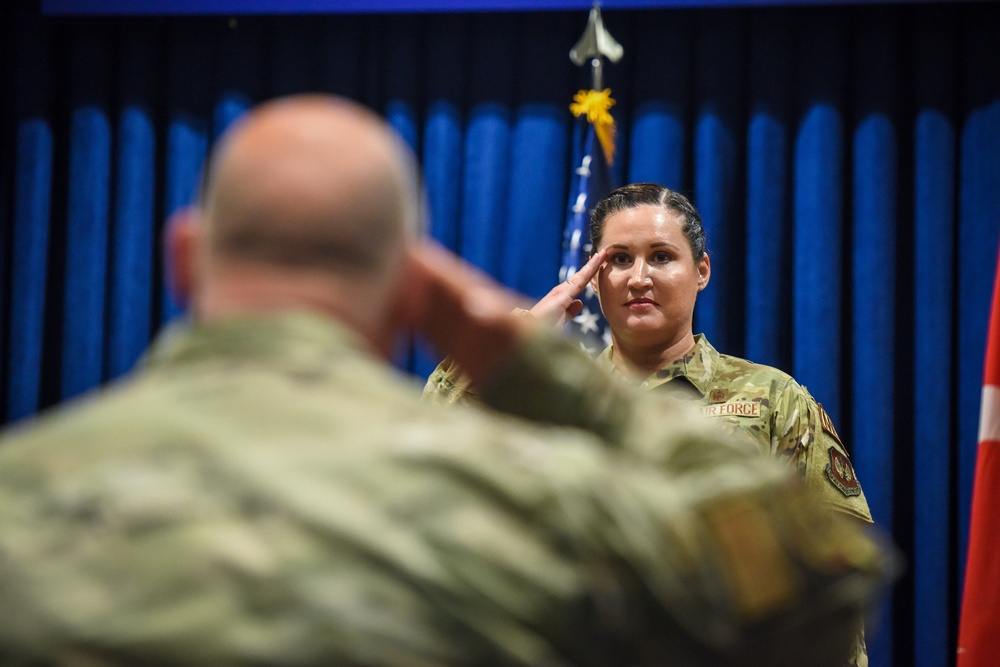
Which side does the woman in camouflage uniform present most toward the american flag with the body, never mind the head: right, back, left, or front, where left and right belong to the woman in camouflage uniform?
back

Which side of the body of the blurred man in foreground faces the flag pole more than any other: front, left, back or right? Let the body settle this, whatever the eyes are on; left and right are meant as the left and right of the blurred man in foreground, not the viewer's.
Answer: front

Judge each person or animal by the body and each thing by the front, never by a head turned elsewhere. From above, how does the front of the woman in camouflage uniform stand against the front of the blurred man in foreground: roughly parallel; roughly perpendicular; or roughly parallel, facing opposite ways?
roughly parallel, facing opposite ways

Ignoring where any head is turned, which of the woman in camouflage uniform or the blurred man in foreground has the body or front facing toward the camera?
the woman in camouflage uniform

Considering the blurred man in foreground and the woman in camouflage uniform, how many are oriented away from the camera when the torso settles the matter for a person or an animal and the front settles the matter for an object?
1

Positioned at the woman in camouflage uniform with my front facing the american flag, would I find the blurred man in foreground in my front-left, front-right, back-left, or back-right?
back-left

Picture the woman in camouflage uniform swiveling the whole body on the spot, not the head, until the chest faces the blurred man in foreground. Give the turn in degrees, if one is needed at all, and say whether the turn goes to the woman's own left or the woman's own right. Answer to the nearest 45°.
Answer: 0° — they already face them

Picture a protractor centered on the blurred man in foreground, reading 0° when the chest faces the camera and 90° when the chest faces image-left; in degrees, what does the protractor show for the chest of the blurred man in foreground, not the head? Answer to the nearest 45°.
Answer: approximately 180°

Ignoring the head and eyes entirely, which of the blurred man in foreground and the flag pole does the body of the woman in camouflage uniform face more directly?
the blurred man in foreground

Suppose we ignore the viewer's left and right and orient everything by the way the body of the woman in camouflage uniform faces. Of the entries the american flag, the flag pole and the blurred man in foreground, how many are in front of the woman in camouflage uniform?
1

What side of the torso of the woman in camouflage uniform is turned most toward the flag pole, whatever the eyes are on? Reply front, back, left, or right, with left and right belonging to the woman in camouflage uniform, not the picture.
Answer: back

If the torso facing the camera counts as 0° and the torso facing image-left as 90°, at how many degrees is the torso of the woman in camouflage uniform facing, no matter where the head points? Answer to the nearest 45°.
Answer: approximately 0°
